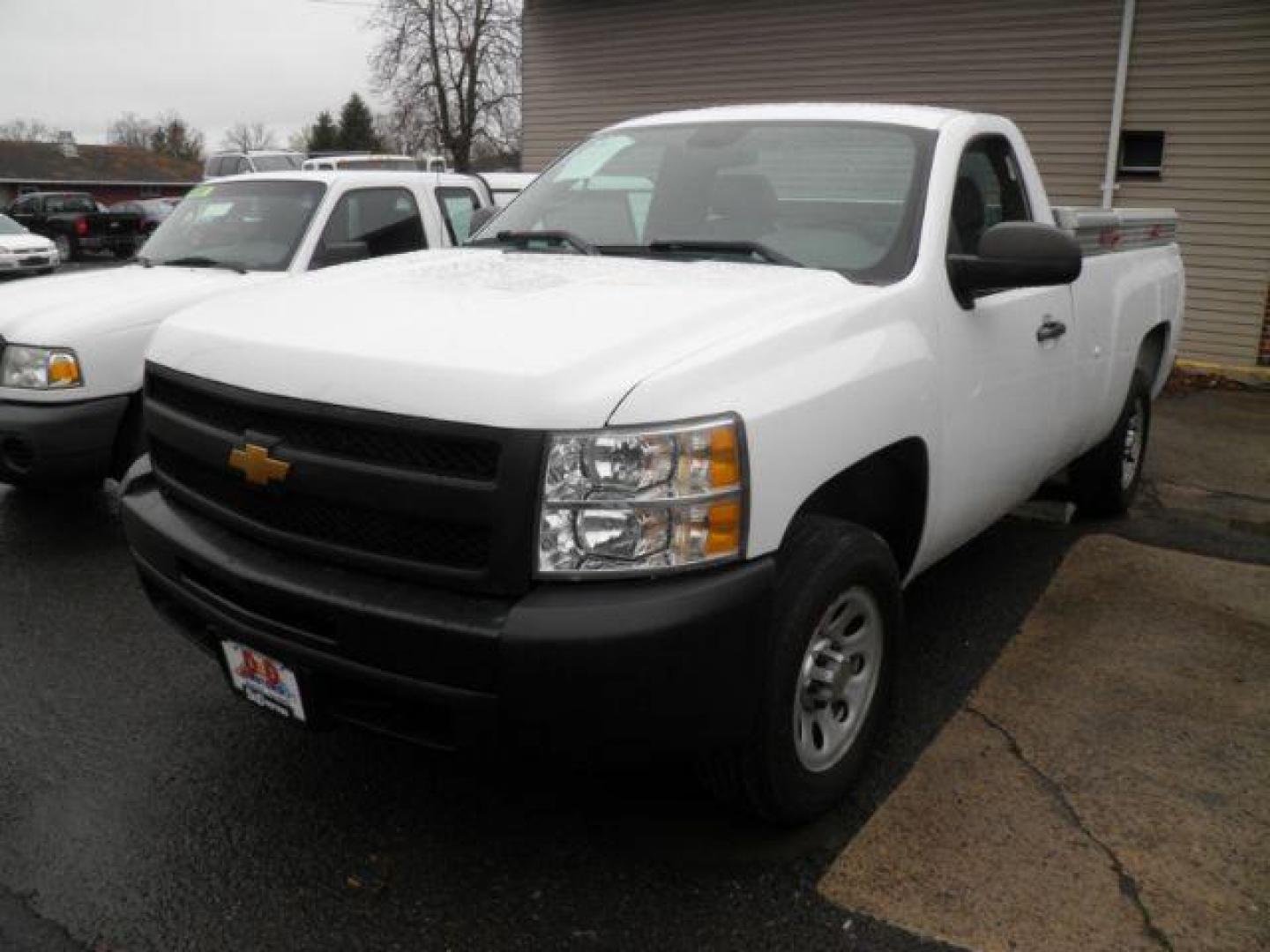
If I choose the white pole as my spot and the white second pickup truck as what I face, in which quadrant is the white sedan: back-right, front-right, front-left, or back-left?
front-right

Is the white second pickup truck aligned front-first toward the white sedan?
no

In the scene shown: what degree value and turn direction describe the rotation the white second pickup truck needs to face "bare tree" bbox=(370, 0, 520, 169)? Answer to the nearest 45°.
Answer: approximately 135° to its right

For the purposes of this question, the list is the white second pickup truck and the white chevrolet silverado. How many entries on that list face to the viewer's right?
0

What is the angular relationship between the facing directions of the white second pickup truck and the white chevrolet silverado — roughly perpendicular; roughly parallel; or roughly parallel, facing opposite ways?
roughly parallel

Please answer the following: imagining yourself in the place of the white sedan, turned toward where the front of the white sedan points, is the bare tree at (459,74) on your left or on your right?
on your left

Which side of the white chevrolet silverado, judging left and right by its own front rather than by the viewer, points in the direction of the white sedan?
right

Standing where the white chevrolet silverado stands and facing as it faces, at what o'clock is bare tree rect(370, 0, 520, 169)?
The bare tree is roughly at 4 o'clock from the white chevrolet silverado.

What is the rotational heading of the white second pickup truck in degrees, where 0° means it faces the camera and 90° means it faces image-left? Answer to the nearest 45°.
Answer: approximately 45°

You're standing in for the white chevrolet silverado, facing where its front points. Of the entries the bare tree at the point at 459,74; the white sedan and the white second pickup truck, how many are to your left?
0

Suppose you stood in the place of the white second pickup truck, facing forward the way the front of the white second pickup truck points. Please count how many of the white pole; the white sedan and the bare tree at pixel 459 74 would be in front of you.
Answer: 0

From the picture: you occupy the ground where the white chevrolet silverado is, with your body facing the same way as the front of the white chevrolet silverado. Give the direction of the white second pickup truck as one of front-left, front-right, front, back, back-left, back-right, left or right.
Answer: right

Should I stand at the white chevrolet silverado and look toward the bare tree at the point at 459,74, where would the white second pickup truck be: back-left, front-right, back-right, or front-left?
front-left

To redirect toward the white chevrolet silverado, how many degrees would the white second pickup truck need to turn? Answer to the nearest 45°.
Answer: approximately 45° to its left

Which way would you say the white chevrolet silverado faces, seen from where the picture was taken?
facing the viewer and to the left of the viewer
